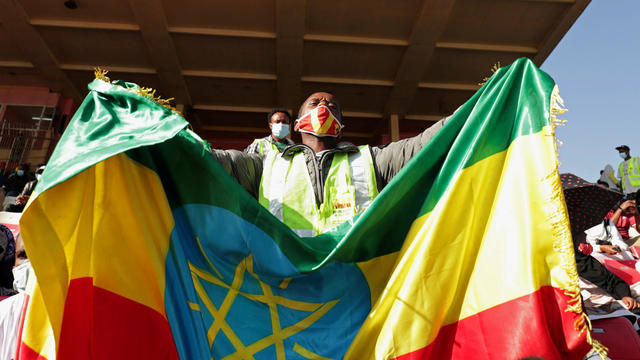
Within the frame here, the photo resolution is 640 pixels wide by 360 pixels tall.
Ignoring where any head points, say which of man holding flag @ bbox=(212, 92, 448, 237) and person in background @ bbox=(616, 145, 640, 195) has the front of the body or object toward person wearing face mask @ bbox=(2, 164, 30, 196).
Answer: the person in background

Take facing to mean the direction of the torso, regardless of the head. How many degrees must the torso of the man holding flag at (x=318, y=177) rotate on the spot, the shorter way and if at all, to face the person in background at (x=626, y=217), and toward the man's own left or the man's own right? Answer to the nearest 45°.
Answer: approximately 135° to the man's own left

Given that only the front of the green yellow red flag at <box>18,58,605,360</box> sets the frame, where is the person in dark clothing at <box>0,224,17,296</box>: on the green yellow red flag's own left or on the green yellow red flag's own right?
on the green yellow red flag's own right

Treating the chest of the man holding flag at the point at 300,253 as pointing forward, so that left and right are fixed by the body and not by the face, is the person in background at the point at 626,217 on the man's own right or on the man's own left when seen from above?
on the man's own left

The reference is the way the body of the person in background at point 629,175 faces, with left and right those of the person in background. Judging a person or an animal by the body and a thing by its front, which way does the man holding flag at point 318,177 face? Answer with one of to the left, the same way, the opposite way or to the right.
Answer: to the left

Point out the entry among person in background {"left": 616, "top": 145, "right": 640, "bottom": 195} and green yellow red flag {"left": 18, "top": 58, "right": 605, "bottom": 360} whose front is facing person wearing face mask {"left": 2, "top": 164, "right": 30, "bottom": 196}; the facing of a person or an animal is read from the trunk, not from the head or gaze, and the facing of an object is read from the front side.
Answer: the person in background

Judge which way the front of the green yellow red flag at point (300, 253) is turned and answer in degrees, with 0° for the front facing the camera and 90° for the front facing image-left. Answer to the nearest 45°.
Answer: approximately 0°

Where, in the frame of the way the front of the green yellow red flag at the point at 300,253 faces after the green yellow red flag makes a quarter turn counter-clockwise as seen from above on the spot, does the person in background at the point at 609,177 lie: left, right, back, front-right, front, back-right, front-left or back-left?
front-left

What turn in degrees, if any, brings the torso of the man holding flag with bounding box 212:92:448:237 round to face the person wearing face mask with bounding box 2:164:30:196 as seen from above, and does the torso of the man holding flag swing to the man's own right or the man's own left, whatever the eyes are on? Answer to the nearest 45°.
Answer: approximately 135° to the man's own right

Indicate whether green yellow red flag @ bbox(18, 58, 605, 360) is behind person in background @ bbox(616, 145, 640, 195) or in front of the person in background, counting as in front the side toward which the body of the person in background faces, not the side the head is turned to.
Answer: in front
